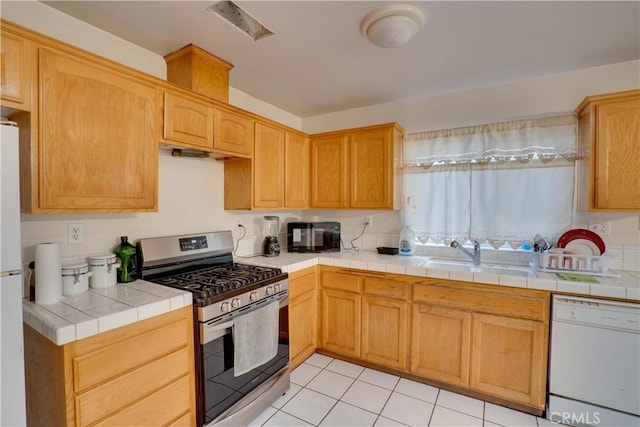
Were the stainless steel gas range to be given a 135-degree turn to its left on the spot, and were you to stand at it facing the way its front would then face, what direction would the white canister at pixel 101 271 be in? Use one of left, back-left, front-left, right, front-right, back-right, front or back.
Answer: left

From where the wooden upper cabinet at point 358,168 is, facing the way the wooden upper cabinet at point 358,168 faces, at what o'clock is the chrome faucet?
The chrome faucet is roughly at 8 o'clock from the wooden upper cabinet.

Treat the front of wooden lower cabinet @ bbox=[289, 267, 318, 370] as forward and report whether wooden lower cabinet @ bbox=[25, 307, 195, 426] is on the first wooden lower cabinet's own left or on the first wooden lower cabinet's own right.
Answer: on the first wooden lower cabinet's own right

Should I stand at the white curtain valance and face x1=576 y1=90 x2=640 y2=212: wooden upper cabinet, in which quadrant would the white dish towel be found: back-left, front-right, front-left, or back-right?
back-right

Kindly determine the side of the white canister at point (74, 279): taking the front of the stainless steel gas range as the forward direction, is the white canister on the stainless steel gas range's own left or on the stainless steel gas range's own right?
on the stainless steel gas range's own right

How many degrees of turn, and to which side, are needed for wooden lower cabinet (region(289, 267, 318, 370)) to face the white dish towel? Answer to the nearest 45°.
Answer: approximately 90° to its right

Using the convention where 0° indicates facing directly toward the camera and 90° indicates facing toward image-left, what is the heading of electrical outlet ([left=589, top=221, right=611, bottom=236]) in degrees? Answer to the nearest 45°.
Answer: approximately 0°

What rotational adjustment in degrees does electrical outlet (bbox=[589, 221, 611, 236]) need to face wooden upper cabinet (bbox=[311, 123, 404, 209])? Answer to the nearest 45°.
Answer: approximately 45° to its right

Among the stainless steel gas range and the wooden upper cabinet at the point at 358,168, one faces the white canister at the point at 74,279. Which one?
the wooden upper cabinet

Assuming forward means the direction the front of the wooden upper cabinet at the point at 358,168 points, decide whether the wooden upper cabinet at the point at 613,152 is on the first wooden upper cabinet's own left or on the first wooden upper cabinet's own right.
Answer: on the first wooden upper cabinet's own left

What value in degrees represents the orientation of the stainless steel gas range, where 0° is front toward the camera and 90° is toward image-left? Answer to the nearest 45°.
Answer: approximately 315°
